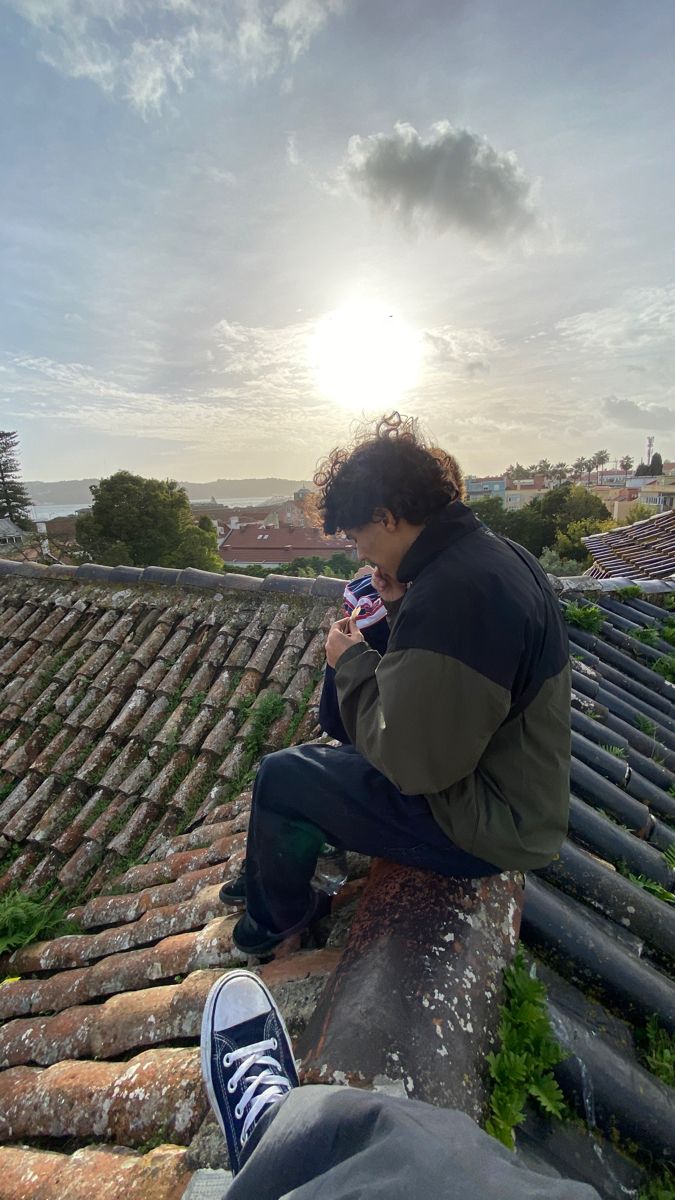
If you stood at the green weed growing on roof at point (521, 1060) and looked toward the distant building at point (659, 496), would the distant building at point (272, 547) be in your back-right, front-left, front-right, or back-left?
front-left

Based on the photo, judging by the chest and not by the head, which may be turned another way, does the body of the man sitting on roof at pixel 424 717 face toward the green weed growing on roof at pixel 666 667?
no

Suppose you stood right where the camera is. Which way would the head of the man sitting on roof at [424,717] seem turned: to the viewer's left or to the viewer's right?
to the viewer's left

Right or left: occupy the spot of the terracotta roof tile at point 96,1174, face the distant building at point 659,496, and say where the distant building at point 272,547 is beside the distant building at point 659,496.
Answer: left

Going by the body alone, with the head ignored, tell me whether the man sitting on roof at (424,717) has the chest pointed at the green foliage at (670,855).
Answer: no

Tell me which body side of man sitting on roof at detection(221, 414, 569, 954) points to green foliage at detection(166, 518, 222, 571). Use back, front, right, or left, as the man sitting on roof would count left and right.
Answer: right

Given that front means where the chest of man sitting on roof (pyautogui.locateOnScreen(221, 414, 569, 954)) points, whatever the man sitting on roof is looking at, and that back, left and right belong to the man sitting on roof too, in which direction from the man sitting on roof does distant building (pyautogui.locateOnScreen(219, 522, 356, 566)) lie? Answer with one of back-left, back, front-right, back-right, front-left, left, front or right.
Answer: right

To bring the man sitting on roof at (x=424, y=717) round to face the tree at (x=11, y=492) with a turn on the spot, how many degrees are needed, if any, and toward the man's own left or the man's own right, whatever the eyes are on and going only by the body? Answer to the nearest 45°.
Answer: approximately 45° to the man's own right

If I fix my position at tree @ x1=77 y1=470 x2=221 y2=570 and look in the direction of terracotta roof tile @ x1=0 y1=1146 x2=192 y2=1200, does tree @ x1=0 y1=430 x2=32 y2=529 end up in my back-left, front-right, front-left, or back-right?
back-right

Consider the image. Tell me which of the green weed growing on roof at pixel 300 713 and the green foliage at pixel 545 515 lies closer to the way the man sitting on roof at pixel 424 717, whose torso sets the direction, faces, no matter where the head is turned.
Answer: the green weed growing on roof

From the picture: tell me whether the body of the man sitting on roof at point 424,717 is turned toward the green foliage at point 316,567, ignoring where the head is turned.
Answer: no

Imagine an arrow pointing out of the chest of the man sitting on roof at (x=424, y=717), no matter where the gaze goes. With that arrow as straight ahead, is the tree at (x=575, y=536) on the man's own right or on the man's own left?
on the man's own right

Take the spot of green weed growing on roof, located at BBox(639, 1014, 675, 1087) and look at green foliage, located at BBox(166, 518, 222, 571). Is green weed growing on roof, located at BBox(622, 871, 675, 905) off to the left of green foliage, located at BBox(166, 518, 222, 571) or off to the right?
right

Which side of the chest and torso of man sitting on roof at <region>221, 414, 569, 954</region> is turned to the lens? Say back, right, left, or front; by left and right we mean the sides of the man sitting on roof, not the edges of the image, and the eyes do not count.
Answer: left

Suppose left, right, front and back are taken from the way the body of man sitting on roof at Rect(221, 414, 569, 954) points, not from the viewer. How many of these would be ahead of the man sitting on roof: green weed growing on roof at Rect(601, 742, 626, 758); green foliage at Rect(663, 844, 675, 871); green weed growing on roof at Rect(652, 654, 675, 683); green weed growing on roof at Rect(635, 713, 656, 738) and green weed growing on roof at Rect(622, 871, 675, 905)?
0

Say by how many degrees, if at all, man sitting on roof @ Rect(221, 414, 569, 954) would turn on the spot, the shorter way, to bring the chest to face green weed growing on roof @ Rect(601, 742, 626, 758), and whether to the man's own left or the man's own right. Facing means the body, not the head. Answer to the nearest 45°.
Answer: approximately 135° to the man's own right
